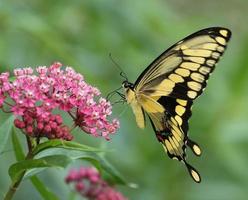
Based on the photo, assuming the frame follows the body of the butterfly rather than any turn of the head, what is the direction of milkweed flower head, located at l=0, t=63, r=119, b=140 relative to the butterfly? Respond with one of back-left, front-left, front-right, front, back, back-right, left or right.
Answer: front-left

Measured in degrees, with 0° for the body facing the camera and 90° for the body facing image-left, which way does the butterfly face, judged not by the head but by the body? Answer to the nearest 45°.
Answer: approximately 90°

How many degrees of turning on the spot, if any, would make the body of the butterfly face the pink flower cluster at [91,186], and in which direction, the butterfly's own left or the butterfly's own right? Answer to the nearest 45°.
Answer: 0° — it already faces it
